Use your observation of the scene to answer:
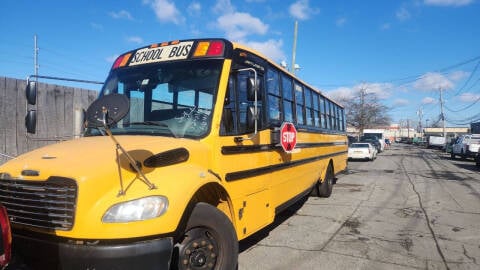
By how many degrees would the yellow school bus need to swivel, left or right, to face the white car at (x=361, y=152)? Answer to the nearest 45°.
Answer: approximately 180°

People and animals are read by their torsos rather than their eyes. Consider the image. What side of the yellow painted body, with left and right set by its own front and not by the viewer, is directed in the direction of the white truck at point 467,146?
back

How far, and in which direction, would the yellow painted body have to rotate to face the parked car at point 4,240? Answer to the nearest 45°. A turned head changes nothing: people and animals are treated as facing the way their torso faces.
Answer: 0° — it already faces it

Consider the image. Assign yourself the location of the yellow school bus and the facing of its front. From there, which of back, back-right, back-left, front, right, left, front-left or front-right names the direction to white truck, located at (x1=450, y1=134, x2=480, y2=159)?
back

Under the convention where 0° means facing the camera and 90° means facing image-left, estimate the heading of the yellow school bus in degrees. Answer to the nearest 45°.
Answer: approximately 45°
